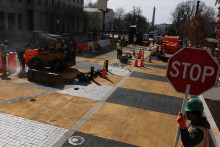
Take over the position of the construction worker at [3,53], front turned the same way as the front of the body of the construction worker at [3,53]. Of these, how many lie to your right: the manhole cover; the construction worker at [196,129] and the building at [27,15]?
2

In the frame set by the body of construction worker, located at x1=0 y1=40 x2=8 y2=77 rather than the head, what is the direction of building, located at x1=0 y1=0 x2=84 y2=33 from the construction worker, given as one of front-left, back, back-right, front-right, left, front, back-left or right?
left

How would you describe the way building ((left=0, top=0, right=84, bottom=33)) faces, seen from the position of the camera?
facing the viewer and to the right of the viewer

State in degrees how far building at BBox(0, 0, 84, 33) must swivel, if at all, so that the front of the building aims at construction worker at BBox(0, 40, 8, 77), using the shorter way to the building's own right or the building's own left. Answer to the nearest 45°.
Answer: approximately 45° to the building's own right

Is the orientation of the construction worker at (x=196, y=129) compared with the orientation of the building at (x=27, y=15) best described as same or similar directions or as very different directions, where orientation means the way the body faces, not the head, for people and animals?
very different directions

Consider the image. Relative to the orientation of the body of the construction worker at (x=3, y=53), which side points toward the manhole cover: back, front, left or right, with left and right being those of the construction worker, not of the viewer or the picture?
right

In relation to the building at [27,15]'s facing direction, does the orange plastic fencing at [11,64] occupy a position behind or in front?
in front

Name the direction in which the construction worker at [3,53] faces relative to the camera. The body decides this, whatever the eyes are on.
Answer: to the viewer's right

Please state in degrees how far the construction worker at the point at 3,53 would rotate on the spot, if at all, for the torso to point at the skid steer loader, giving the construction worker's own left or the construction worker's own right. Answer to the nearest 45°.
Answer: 0° — they already face it
